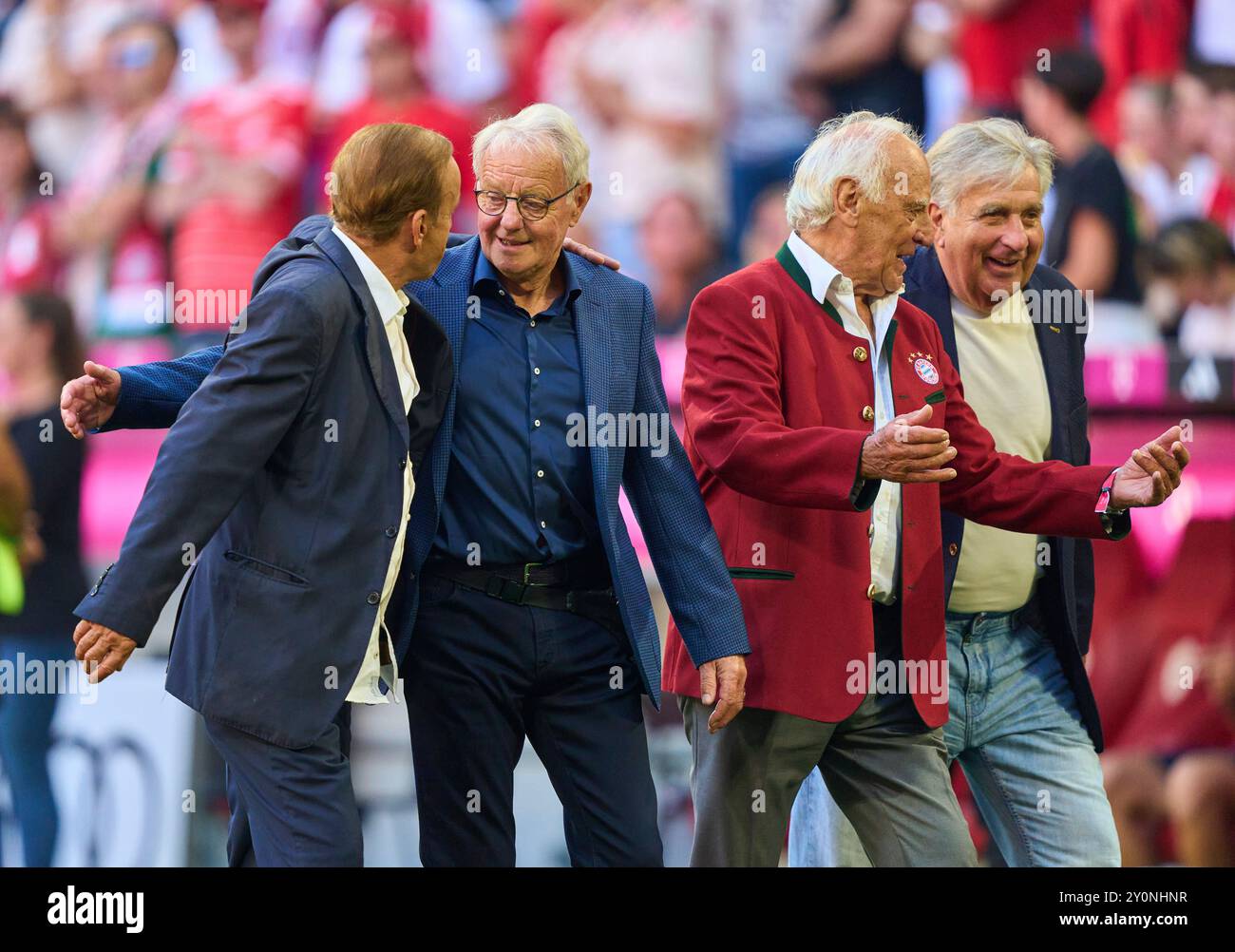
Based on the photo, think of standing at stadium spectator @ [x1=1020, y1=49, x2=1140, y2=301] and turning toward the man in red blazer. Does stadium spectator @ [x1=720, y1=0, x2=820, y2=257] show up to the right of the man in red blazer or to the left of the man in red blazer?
right

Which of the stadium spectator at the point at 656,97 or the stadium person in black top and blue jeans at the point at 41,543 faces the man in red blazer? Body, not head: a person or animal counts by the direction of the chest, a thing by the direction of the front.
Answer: the stadium spectator at the point at 656,97

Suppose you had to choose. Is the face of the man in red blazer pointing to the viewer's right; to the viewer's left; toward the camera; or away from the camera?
to the viewer's right

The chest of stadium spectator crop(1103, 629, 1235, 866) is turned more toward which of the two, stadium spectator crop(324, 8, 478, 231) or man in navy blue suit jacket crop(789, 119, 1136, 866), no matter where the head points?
the man in navy blue suit jacket

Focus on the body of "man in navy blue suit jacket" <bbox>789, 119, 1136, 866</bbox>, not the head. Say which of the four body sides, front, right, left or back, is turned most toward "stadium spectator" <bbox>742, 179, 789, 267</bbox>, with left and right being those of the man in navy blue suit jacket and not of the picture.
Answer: back

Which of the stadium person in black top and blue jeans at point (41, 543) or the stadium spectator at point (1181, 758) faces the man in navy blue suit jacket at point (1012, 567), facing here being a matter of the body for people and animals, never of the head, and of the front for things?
the stadium spectator at point (1181, 758)

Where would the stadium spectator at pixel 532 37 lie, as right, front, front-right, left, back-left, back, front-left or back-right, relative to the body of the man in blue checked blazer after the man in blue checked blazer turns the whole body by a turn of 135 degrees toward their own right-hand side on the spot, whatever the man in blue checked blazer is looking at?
front-right
